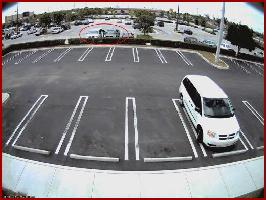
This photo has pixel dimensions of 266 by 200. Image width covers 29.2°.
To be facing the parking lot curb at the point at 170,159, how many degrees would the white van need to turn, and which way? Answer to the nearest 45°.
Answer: approximately 90° to its right

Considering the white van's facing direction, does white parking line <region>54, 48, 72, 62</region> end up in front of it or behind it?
behind

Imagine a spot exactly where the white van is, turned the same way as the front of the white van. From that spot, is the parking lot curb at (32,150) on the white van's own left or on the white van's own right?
on the white van's own right

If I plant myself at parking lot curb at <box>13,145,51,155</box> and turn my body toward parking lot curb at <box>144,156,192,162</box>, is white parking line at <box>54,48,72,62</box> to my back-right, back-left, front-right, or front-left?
back-left

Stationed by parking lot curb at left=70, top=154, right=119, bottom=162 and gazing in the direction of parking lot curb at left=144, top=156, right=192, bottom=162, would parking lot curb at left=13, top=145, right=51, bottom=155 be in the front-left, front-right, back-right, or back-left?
back-left

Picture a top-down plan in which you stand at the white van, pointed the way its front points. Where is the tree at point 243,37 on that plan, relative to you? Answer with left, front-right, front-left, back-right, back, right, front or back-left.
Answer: back-left

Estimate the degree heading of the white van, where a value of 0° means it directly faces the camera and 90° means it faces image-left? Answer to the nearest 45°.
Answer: approximately 315°

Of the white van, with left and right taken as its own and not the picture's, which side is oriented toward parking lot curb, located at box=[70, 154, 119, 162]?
right
